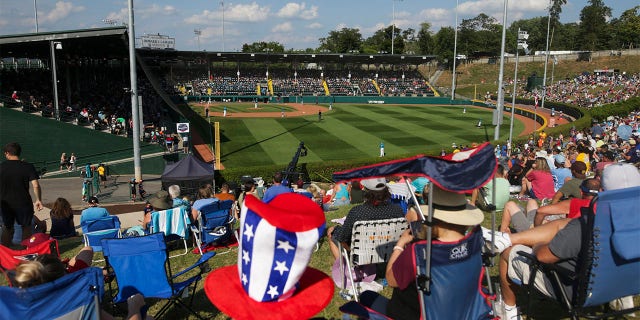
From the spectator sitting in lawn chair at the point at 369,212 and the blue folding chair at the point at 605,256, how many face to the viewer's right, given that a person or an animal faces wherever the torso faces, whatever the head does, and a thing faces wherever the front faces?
0

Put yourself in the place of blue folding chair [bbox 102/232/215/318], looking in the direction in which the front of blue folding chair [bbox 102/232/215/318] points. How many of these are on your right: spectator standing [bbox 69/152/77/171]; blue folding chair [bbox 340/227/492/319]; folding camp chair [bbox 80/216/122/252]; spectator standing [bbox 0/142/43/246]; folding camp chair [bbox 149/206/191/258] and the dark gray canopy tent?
1

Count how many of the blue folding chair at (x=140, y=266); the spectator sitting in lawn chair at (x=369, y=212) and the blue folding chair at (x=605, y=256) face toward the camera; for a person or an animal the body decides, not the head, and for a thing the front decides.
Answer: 0

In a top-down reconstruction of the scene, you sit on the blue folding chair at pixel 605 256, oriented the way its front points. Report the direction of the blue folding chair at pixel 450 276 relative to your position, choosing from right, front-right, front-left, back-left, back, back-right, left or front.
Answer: left

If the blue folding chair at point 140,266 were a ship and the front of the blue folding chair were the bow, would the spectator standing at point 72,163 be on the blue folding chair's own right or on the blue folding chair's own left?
on the blue folding chair's own left

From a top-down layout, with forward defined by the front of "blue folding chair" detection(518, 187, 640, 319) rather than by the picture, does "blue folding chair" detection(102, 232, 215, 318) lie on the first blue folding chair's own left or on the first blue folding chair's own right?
on the first blue folding chair's own left

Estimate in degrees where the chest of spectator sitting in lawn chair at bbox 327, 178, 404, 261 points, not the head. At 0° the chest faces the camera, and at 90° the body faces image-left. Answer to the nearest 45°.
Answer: approximately 180°

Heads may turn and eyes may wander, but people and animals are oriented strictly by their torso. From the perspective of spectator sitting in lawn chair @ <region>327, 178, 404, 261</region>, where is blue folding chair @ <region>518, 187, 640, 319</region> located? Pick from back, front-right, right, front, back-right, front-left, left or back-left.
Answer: back-right

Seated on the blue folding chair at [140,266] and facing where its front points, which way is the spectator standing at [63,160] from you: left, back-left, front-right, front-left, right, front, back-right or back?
front-left

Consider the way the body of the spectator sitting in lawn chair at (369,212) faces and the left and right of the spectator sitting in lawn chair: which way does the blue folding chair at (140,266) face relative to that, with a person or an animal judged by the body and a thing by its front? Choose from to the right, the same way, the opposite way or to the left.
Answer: the same way

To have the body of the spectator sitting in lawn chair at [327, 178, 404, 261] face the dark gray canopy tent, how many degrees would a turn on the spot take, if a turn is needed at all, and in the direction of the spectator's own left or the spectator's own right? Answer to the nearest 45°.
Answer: approximately 45° to the spectator's own left

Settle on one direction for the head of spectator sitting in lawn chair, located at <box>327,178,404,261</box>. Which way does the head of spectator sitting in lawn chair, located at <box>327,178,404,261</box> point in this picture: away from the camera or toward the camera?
away from the camera

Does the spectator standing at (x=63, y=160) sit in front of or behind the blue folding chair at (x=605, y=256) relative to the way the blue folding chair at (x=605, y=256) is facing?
in front

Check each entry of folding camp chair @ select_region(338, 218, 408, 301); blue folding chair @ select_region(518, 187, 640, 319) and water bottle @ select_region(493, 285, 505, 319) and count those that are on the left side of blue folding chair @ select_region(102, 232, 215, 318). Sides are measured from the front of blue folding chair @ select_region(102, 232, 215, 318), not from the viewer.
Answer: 0

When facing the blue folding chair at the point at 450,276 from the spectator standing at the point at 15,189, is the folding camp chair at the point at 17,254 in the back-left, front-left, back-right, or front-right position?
front-right

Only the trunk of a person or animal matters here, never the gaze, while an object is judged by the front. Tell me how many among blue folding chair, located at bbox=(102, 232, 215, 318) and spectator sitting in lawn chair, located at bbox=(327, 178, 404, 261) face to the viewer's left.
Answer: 0

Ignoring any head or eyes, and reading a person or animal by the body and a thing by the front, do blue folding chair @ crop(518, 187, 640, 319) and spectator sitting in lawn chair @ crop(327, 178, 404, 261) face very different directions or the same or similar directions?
same or similar directions

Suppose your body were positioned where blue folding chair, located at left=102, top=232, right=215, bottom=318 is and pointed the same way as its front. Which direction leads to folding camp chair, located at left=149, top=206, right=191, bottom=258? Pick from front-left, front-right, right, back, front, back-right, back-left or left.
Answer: front-left

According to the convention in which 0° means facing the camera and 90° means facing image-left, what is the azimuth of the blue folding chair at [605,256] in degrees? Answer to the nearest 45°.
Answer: approximately 135°
